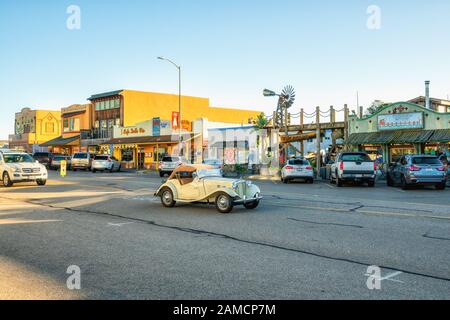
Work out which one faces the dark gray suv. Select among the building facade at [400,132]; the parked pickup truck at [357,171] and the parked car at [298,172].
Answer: the building facade

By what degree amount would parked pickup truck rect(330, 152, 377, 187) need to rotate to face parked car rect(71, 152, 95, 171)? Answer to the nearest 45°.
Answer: approximately 45° to its left

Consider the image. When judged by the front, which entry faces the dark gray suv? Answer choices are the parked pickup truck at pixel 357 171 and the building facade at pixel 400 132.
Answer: the building facade

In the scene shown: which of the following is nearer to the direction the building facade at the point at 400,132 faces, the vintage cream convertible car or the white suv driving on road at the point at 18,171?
the vintage cream convertible car

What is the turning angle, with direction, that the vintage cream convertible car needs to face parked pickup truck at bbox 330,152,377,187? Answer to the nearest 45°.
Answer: approximately 90° to its left

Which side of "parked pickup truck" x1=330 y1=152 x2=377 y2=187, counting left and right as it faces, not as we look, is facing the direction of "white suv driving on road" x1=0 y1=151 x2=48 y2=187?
left

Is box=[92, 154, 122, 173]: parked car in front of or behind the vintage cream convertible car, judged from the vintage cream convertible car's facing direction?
behind

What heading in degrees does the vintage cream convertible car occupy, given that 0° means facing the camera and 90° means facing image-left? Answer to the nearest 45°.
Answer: approximately 315°

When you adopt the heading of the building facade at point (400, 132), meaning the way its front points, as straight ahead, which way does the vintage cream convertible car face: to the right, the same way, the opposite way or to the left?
to the left

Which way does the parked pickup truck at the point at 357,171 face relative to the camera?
away from the camera

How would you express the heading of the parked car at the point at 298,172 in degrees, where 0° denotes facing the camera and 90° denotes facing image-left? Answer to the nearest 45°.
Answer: approximately 180°

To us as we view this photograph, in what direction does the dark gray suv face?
facing away from the viewer and to the left of the viewer

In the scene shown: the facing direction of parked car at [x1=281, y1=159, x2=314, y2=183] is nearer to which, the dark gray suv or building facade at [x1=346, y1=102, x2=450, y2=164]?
the building facade
